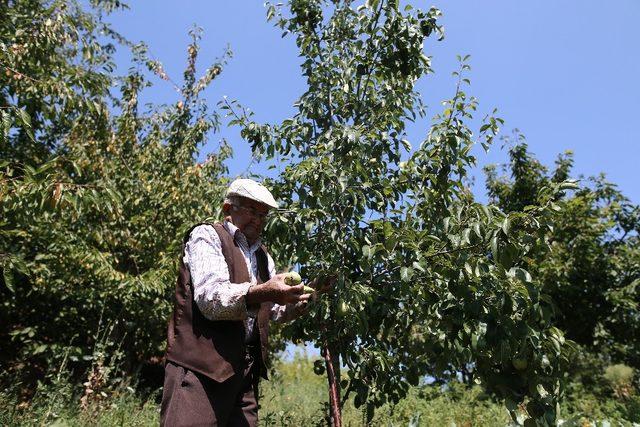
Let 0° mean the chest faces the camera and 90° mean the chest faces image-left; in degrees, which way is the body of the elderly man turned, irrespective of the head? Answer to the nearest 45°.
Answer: approximately 315°

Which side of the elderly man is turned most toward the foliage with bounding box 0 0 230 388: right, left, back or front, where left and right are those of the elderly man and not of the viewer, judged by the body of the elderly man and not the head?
back

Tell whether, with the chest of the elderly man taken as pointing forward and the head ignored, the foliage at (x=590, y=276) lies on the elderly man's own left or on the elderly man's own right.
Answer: on the elderly man's own left
